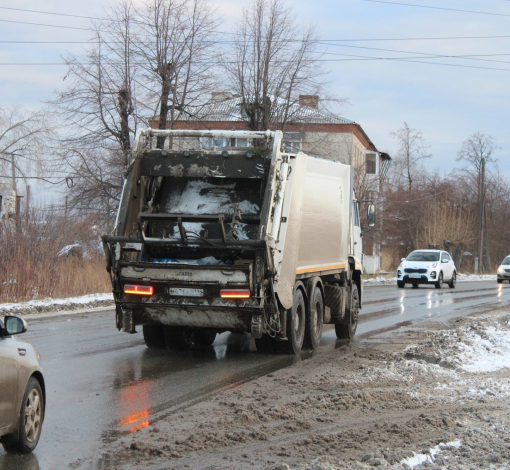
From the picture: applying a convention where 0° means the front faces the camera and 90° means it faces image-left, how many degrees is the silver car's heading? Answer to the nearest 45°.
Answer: approximately 225°

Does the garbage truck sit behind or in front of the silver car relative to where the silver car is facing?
in front

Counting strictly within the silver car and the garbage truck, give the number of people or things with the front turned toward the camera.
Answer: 0

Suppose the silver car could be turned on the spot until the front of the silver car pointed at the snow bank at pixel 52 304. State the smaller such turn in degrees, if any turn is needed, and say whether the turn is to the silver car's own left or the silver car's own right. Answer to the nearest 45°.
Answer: approximately 45° to the silver car's own left

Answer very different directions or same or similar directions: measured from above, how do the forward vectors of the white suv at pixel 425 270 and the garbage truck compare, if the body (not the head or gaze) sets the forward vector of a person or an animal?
very different directions

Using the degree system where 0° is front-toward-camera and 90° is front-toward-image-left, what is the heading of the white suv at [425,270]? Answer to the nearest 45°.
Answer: approximately 45°

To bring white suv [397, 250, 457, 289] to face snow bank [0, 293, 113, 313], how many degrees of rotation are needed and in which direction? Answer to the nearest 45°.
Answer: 0° — it already faces it

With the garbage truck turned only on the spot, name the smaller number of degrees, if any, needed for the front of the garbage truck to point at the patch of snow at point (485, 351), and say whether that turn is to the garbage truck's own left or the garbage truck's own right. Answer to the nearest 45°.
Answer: approximately 45° to the garbage truck's own right

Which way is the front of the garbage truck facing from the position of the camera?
facing away from the viewer and to the right of the viewer

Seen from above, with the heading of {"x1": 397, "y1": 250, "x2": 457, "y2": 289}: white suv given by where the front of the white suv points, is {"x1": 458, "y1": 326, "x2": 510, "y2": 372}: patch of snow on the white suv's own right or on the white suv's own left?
on the white suv's own left

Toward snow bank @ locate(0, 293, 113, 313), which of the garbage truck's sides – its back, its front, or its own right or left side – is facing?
left

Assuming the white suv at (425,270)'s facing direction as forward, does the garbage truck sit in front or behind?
in front

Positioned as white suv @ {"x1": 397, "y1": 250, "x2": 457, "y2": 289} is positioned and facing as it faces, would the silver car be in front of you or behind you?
in front
